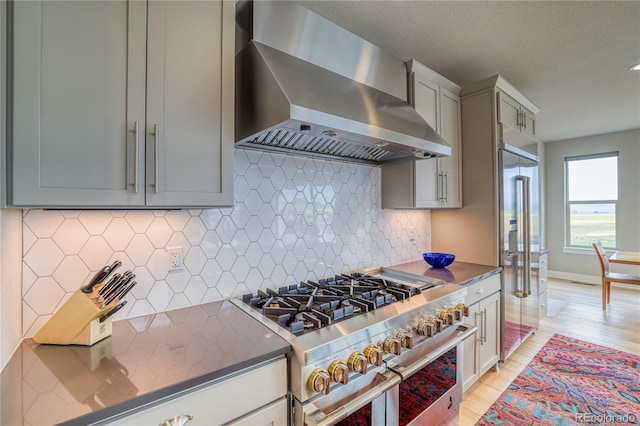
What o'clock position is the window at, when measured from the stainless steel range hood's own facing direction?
The window is roughly at 9 o'clock from the stainless steel range hood.

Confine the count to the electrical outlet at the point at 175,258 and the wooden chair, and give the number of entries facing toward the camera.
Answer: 1

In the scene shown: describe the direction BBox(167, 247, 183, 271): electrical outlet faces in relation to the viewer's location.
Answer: facing the viewer

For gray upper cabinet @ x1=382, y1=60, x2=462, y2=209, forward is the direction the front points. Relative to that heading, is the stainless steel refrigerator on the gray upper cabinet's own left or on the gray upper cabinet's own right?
on the gray upper cabinet's own left

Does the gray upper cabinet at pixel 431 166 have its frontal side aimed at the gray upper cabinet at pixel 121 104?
no

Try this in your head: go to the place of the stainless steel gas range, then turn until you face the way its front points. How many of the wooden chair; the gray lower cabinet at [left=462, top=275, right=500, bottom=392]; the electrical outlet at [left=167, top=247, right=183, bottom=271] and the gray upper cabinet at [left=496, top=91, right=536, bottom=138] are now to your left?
3

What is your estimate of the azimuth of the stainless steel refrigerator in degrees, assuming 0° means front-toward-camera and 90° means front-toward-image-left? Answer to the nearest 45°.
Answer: approximately 315°

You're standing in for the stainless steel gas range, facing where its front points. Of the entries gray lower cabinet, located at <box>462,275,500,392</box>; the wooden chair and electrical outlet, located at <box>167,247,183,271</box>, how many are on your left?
2

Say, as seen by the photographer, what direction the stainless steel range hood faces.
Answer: facing the viewer and to the right of the viewer

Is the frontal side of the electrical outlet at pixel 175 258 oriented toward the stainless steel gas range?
no

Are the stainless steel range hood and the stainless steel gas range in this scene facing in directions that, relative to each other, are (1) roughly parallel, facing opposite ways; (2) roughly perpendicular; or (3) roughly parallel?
roughly parallel

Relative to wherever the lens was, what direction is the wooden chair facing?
facing to the right of the viewer

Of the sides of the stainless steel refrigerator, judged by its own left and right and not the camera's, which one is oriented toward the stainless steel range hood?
right

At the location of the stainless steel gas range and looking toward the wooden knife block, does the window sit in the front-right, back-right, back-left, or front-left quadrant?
back-right

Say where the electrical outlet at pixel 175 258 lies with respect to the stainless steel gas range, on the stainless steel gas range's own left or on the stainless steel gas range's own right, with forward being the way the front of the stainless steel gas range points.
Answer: on the stainless steel gas range's own right

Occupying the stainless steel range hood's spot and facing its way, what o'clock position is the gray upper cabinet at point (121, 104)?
The gray upper cabinet is roughly at 3 o'clock from the stainless steel range hood.

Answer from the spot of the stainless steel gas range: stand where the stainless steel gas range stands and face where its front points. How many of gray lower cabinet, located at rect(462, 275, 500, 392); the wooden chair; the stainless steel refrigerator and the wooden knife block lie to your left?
3

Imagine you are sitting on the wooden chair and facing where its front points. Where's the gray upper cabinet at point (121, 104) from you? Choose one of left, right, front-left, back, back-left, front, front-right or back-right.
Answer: right

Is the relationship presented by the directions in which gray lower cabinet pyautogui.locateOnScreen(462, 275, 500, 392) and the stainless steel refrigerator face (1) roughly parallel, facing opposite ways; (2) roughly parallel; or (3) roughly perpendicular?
roughly parallel

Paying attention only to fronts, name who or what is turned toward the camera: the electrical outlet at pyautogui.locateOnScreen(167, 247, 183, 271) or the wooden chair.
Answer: the electrical outlet
